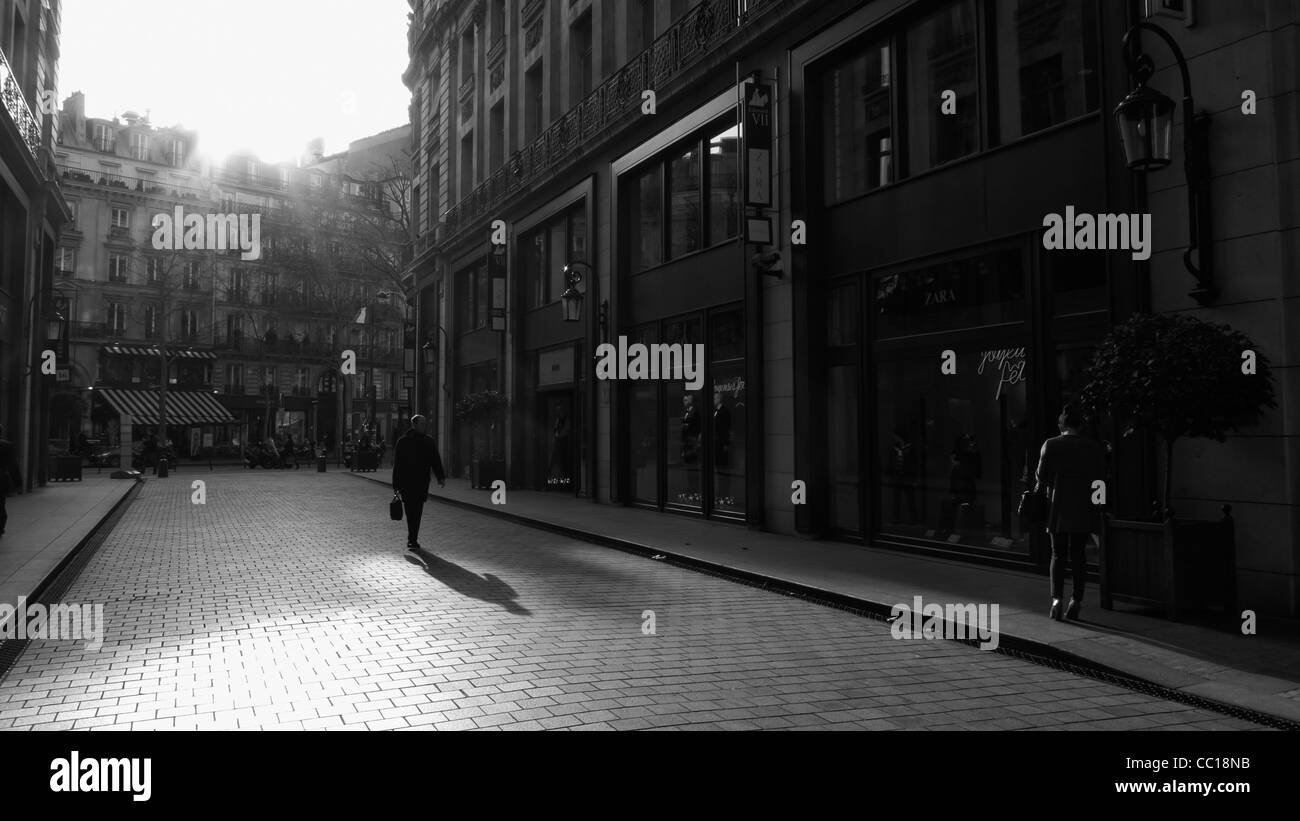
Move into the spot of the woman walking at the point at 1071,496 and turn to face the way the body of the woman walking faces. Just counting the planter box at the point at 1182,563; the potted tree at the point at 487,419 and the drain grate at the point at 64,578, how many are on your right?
1

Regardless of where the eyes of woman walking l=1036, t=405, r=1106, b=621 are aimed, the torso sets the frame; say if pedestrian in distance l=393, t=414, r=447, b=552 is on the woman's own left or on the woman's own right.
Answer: on the woman's own left

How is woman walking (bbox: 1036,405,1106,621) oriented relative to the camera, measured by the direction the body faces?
away from the camera

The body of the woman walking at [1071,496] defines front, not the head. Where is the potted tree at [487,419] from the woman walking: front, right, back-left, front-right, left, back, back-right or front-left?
front-left

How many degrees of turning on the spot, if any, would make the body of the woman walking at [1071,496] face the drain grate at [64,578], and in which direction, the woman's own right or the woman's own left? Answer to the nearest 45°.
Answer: approximately 90° to the woman's own left

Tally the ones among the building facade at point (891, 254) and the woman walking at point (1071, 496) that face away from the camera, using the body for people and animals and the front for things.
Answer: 1

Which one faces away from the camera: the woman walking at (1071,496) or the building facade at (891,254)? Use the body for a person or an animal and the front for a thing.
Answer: the woman walking

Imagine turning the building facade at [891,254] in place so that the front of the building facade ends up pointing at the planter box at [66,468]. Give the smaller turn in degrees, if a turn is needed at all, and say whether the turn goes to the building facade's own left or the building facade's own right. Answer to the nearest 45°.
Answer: approximately 90° to the building facade's own right

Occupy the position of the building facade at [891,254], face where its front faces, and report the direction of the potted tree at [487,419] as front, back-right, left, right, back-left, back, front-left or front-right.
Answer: right

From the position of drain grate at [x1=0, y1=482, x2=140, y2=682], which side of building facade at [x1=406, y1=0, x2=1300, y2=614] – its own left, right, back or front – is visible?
front

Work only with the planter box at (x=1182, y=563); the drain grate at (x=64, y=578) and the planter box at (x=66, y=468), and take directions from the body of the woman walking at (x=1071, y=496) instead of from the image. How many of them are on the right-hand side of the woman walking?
1

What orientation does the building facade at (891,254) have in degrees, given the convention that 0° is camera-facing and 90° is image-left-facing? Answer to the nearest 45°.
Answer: approximately 45°

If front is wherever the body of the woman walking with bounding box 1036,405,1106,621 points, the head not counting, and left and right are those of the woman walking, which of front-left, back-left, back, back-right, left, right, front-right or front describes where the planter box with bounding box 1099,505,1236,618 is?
right

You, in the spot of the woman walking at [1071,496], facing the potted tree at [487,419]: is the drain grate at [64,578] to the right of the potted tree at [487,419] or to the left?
left
